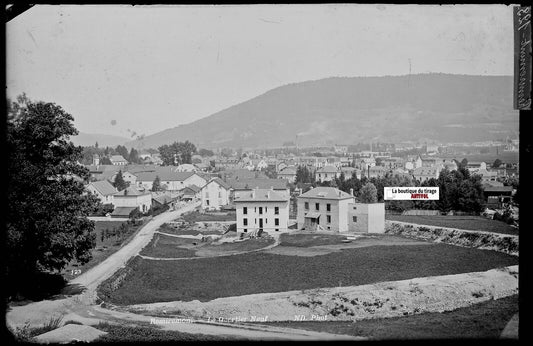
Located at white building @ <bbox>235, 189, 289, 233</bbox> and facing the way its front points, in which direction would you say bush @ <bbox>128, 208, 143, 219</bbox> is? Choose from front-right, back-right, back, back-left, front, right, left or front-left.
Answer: right

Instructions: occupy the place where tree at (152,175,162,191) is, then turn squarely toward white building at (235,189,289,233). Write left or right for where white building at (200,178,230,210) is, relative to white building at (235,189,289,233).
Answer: left

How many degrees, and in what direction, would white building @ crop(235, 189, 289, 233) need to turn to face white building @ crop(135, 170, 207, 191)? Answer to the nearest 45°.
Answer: approximately 135° to its right

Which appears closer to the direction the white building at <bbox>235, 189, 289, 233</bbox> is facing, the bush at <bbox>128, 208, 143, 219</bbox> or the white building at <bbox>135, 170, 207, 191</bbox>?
the bush

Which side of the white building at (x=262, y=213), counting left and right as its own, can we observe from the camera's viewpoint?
front

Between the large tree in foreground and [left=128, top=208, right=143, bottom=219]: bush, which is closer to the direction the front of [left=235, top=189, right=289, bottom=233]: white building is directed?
the large tree in foreground

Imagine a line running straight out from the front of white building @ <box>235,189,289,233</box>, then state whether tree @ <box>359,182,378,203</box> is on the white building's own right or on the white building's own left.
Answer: on the white building's own left

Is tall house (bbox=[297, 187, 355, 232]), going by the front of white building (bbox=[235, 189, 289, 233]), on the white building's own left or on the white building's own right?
on the white building's own left

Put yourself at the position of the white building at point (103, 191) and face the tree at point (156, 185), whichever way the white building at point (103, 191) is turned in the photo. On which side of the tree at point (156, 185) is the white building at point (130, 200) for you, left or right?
right

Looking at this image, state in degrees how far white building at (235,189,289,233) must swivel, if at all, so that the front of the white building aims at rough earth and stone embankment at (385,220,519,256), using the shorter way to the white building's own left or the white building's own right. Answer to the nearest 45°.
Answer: approximately 45° to the white building's own left

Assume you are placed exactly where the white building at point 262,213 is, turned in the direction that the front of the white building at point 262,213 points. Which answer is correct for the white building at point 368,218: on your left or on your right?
on your left

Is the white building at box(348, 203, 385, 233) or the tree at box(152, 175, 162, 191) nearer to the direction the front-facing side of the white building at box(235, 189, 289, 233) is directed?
the white building

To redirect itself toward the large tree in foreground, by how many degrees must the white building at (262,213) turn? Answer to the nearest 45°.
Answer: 0° — it already faces it

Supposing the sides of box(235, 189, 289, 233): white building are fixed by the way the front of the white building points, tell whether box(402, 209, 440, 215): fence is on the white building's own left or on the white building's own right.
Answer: on the white building's own left

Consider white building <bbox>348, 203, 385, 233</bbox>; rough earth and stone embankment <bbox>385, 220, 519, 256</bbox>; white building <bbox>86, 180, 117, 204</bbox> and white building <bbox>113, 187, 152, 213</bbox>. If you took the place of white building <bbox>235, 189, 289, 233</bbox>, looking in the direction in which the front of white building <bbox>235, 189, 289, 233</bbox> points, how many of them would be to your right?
2
